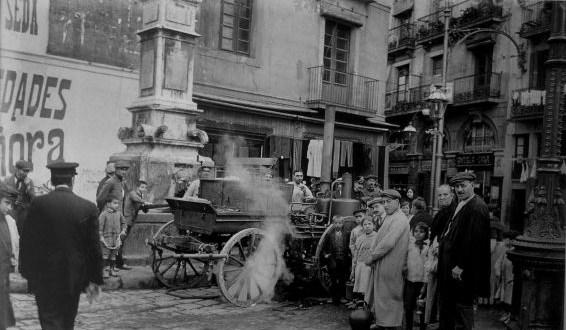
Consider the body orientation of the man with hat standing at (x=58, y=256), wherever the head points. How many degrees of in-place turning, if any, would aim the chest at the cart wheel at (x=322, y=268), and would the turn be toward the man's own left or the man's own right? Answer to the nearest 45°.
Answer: approximately 45° to the man's own right

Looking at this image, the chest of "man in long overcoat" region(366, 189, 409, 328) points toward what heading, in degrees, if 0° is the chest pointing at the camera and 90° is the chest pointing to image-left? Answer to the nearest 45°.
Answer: approximately 90°

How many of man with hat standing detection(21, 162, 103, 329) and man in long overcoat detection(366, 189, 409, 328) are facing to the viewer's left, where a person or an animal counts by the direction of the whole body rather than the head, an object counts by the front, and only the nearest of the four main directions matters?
1

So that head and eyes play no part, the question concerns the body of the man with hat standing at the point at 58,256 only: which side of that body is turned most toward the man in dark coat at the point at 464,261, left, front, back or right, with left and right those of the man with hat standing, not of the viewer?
right

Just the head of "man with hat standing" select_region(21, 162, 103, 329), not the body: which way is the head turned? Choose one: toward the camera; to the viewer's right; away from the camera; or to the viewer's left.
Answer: away from the camera

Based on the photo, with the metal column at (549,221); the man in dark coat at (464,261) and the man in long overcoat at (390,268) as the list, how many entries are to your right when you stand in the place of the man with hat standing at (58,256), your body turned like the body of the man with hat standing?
3

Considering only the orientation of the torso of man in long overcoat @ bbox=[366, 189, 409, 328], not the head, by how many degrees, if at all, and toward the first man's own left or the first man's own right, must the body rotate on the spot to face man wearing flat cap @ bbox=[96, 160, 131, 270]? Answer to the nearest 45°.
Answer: approximately 45° to the first man's own right

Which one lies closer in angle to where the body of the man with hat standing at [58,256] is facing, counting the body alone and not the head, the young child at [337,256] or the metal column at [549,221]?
the young child

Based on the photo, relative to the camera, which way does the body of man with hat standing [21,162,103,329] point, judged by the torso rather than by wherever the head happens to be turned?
away from the camera
